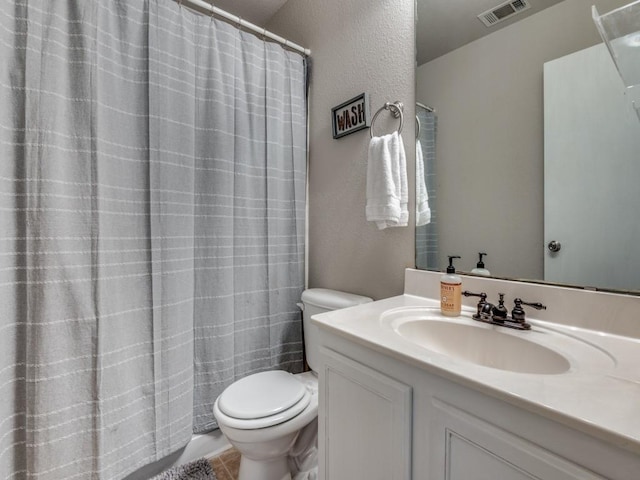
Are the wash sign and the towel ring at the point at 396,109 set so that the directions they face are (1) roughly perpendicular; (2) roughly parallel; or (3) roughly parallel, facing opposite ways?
roughly parallel

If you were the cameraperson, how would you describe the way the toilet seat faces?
facing the viewer and to the left of the viewer

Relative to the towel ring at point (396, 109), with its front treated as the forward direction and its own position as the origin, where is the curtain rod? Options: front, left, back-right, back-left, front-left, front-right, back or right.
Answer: front-right

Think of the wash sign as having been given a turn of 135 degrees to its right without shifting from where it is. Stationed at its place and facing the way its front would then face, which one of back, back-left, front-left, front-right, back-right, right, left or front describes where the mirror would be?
back-right

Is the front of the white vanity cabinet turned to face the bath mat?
no

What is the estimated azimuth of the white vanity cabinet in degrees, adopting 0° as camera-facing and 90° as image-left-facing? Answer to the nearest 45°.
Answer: approximately 45°

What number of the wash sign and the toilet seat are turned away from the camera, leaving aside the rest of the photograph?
0

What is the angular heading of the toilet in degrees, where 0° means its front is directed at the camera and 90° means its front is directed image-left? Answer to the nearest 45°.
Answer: approximately 45°

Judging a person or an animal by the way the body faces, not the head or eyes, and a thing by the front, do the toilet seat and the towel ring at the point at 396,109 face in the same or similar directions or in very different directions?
same or similar directions

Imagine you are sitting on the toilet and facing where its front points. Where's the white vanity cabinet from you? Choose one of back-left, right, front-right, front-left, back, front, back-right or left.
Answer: left

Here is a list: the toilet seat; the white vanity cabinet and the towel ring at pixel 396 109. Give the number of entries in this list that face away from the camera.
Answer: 0

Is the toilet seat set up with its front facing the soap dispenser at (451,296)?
no

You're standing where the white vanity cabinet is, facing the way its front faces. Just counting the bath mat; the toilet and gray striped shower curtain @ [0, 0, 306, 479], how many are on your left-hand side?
0
